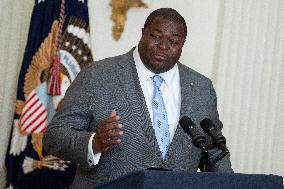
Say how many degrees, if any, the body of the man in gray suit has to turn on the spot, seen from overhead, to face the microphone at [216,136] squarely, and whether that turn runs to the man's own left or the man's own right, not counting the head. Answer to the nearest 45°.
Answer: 0° — they already face it

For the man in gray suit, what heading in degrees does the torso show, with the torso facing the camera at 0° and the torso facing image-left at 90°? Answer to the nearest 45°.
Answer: approximately 315°
